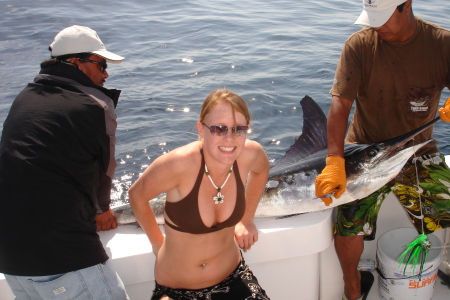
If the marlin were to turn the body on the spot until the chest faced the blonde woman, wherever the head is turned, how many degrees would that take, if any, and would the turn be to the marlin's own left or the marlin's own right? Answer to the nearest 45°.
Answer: approximately 135° to the marlin's own right

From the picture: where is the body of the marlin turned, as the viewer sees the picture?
to the viewer's right

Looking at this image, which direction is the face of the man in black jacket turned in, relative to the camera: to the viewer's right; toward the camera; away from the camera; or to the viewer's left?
to the viewer's right

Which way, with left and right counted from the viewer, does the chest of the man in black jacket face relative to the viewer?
facing away from the viewer and to the right of the viewer

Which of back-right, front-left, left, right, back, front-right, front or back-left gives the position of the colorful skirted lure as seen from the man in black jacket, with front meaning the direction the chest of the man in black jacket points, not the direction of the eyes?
front-right

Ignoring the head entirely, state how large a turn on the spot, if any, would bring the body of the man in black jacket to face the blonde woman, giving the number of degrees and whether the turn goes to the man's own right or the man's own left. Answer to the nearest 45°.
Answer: approximately 45° to the man's own right

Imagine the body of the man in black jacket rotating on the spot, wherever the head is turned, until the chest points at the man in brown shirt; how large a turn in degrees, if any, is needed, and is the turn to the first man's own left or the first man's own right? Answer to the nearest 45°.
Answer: approximately 45° to the first man's own right
